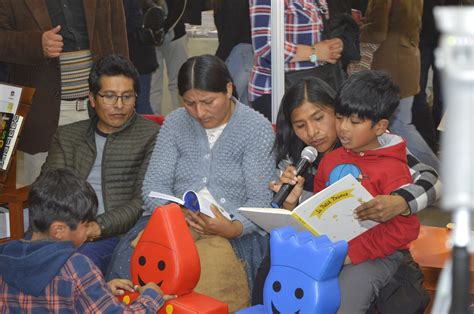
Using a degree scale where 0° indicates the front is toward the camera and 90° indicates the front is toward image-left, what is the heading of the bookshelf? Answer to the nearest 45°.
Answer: approximately 315°

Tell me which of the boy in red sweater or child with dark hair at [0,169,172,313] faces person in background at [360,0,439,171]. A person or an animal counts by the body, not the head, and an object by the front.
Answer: the child with dark hair

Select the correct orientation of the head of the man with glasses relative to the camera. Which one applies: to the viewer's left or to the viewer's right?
to the viewer's right

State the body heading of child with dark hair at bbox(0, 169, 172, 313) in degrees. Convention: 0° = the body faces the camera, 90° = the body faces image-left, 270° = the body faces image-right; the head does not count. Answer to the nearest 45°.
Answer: approximately 225°

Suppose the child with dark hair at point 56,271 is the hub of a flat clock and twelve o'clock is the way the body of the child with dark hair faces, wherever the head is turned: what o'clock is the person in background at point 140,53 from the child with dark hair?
The person in background is roughly at 11 o'clock from the child with dark hair.

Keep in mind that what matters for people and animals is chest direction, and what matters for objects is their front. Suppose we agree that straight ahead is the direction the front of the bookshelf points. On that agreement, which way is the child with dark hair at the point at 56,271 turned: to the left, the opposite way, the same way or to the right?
to the left

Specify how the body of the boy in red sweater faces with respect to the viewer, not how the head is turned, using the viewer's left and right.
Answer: facing the viewer and to the left of the viewer

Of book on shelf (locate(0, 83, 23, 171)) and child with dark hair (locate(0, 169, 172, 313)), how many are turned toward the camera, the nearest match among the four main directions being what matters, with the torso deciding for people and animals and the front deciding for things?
1

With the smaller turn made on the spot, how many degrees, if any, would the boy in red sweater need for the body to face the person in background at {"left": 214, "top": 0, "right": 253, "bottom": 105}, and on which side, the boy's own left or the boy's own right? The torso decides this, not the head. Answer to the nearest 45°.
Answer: approximately 90° to the boy's own right

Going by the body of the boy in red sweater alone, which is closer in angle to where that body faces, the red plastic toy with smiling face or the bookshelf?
the red plastic toy with smiling face

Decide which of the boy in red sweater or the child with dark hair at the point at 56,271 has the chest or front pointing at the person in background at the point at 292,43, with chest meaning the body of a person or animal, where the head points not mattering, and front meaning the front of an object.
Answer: the child with dark hair

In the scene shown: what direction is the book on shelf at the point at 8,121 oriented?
toward the camera

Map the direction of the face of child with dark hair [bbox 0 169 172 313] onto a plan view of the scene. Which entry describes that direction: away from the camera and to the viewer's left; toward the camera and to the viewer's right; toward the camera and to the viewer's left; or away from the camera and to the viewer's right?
away from the camera and to the viewer's right

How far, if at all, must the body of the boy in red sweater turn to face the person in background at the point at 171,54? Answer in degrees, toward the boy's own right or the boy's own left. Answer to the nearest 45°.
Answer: approximately 90° to the boy's own right
